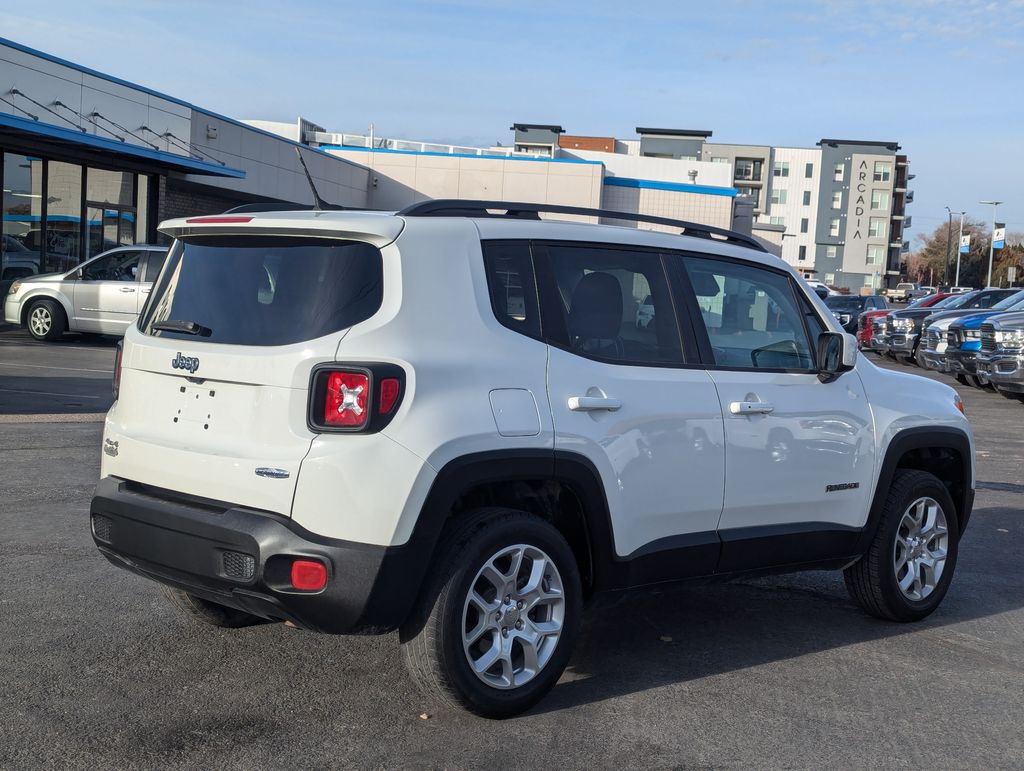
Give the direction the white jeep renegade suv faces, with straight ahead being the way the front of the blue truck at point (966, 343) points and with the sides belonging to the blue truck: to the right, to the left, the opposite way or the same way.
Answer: the opposite way

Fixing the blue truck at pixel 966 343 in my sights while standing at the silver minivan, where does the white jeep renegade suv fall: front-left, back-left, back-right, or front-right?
front-right

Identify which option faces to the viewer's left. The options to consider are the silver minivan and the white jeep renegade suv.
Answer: the silver minivan

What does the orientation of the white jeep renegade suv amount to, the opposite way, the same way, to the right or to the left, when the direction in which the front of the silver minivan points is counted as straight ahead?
the opposite way

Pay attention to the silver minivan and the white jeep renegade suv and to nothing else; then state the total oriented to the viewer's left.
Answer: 1

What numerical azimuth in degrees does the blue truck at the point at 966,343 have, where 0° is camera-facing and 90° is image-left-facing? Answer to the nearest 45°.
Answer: approximately 45°

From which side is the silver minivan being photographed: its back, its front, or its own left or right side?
left

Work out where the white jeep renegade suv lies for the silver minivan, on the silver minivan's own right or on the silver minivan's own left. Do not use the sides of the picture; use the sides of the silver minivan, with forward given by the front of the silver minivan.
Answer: on the silver minivan's own left

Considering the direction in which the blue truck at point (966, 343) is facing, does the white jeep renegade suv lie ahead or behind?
ahead

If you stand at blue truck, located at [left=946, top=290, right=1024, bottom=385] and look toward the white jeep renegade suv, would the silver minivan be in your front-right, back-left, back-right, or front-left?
front-right

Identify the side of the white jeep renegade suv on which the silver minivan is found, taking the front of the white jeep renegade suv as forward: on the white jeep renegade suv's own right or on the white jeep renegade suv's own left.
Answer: on the white jeep renegade suv's own left

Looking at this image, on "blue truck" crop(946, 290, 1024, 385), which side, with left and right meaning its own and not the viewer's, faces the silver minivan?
front

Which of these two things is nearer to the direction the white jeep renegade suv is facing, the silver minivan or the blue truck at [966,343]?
the blue truck

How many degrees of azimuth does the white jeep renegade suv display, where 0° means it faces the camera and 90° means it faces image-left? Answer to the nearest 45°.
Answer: approximately 225°

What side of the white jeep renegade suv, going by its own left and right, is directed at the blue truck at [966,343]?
front
